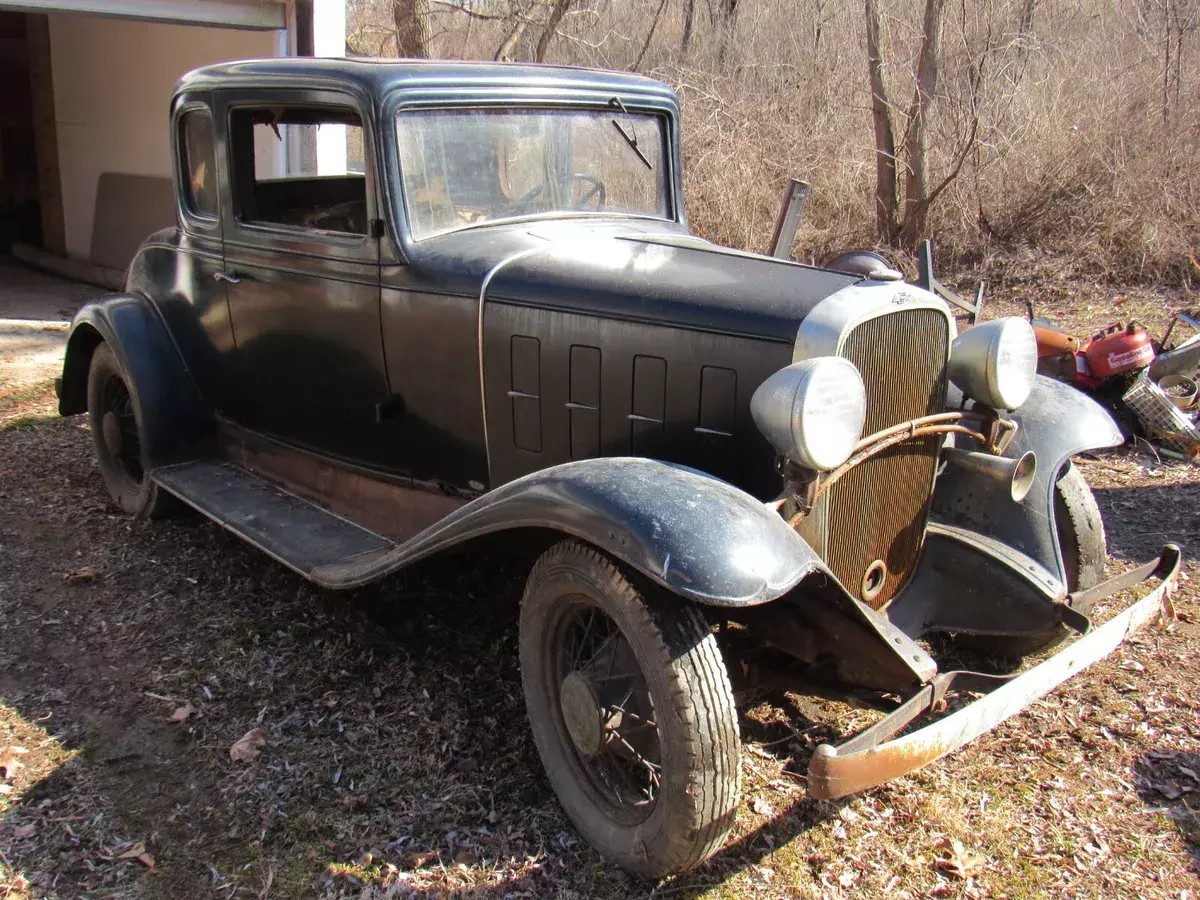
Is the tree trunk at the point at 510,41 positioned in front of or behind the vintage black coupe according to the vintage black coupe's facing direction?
behind

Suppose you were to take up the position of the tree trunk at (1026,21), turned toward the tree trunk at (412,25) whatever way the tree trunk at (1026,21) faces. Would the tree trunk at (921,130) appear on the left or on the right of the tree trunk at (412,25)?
left

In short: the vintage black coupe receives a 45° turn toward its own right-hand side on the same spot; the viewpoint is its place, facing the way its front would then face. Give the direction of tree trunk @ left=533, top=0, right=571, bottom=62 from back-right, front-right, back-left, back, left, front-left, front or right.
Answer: back

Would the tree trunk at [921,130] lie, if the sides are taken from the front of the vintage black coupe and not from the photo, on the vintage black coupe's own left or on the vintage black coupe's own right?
on the vintage black coupe's own left

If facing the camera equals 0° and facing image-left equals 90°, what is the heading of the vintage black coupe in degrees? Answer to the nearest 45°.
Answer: approximately 315°

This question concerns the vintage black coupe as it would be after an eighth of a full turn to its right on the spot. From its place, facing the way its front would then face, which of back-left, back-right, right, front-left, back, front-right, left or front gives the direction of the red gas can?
back-left

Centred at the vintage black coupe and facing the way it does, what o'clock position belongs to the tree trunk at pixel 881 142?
The tree trunk is roughly at 8 o'clock from the vintage black coupe.

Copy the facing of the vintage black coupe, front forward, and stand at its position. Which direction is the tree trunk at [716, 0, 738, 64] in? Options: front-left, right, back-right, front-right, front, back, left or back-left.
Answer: back-left
